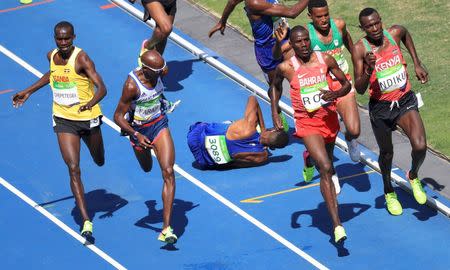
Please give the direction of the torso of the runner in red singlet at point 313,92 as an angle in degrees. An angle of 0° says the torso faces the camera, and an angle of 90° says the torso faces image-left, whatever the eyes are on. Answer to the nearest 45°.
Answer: approximately 0°

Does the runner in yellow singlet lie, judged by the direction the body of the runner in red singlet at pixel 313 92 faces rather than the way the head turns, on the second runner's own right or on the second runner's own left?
on the second runner's own right
